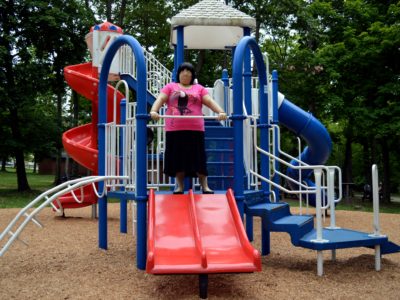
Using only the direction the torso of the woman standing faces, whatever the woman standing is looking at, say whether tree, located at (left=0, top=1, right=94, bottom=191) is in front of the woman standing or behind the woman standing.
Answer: behind

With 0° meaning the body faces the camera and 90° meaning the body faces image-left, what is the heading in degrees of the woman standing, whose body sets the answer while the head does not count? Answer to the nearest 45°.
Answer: approximately 0°
